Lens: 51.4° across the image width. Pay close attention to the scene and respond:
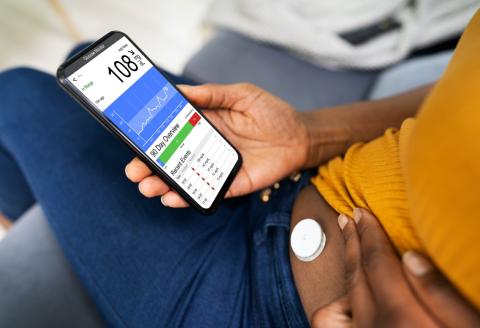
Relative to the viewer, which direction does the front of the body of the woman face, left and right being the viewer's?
facing to the left of the viewer
